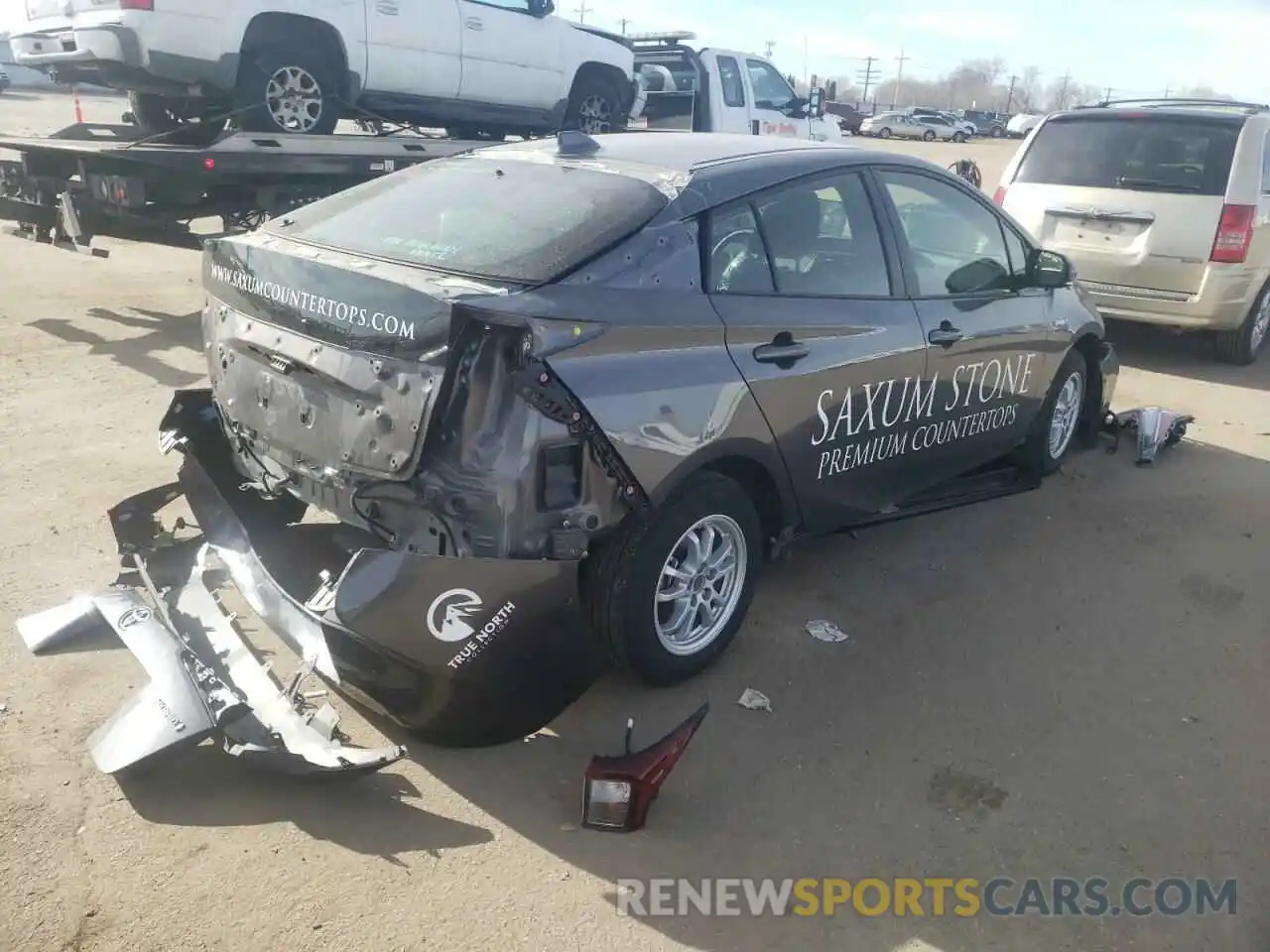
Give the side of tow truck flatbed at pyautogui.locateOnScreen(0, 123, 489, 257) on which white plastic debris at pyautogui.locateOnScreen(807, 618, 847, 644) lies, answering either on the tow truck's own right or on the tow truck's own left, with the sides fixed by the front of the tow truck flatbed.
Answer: on the tow truck's own right

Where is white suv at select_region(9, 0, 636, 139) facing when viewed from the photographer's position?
facing away from the viewer and to the right of the viewer

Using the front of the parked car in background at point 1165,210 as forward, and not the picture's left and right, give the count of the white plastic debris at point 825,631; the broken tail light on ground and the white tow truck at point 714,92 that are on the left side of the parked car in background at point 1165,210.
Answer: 1

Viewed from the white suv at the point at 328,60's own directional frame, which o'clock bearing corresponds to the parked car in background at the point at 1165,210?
The parked car in background is roughly at 2 o'clock from the white suv.

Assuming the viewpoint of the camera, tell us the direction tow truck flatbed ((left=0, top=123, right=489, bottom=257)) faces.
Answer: facing away from the viewer and to the right of the viewer

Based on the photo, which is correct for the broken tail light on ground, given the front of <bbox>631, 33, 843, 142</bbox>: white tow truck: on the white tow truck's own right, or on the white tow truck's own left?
on the white tow truck's own right

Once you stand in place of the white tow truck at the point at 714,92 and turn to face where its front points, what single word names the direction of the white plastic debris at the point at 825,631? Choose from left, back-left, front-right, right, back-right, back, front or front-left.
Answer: back-right

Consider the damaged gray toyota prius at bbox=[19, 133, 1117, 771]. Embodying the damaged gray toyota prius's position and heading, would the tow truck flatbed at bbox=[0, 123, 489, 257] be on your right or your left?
on your left

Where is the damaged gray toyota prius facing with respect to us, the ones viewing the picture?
facing away from the viewer and to the right of the viewer

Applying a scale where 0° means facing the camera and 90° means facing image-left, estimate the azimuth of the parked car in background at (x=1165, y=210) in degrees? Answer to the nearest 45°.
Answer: approximately 225°

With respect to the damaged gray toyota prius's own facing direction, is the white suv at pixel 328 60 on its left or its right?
on its left

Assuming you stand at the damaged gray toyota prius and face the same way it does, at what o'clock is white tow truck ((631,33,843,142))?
The white tow truck is roughly at 11 o'clock from the damaged gray toyota prius.

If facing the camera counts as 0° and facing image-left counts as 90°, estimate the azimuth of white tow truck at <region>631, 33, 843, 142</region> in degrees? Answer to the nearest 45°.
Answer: approximately 225°
